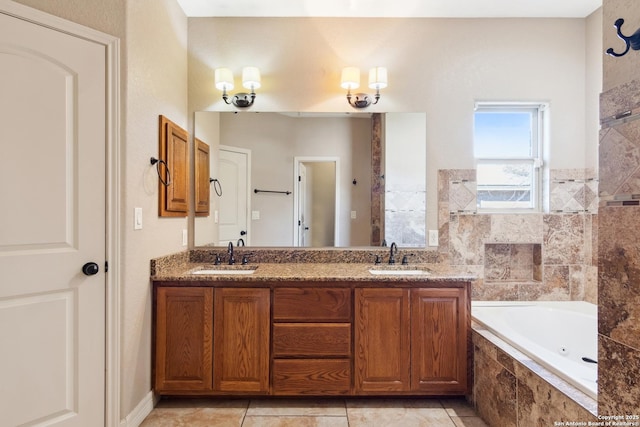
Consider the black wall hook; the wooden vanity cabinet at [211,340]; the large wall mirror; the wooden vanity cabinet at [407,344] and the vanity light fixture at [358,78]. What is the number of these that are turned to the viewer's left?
1

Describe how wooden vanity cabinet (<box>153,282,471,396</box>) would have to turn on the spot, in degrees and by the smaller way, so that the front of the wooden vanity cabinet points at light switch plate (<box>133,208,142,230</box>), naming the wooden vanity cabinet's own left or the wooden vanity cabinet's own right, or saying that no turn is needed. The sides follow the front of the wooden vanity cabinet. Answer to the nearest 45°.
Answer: approximately 90° to the wooden vanity cabinet's own right

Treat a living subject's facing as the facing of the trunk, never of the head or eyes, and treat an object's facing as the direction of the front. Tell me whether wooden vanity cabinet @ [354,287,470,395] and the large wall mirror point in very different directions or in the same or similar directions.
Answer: same or similar directions

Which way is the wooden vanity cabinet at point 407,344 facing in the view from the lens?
facing the viewer

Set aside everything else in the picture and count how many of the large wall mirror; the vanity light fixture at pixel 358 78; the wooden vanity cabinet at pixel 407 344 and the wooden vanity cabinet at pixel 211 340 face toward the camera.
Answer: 4

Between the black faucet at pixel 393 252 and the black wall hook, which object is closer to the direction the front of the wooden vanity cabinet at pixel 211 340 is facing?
the black wall hook

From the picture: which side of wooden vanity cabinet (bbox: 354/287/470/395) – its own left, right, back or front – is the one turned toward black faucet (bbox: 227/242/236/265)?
right

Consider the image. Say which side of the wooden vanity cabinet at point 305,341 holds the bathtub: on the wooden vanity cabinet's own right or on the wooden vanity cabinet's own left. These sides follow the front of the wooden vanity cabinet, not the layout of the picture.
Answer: on the wooden vanity cabinet's own left

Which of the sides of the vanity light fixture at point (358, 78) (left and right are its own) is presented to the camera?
front

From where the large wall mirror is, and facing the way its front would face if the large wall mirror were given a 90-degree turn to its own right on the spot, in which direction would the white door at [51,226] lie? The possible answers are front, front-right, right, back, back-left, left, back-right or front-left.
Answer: front-left

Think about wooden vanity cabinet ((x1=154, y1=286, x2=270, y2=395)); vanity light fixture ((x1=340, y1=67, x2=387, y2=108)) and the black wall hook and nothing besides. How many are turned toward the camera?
2

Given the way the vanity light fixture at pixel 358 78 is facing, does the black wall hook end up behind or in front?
in front

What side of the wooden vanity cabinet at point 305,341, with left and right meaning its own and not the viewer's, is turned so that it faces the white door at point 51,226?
right
